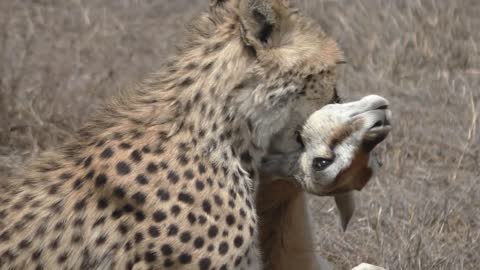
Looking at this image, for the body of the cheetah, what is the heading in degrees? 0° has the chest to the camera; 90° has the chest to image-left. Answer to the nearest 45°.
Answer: approximately 270°
